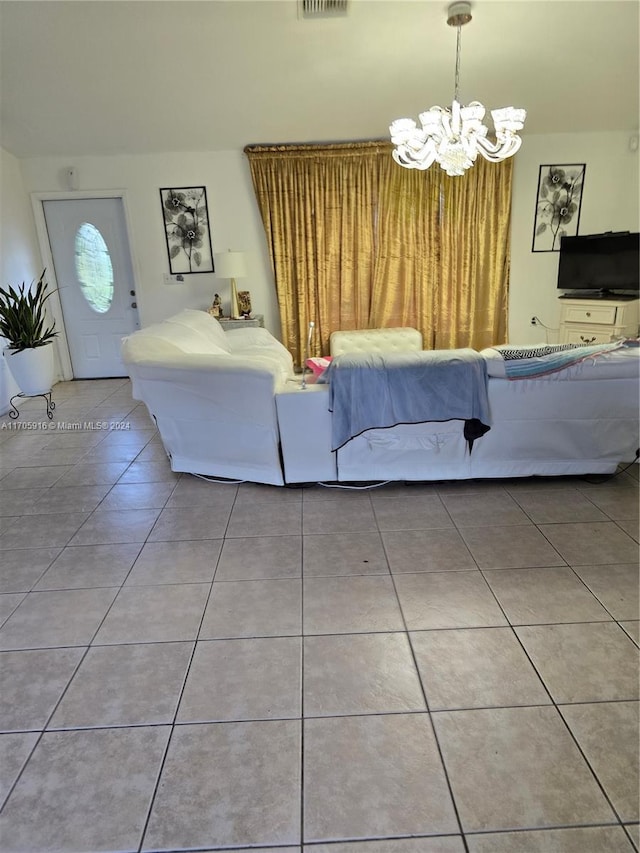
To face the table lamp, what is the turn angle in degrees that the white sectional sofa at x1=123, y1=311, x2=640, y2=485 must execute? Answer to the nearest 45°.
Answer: approximately 45° to its left

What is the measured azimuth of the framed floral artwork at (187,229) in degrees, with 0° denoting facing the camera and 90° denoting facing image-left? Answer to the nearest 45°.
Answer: approximately 0°

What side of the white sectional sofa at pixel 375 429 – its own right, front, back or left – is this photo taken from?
back

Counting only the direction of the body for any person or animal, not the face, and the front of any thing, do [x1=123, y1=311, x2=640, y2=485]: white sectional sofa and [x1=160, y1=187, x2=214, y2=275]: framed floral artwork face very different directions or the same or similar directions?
very different directions

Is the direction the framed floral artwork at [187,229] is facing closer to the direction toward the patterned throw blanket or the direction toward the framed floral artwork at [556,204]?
the patterned throw blanket

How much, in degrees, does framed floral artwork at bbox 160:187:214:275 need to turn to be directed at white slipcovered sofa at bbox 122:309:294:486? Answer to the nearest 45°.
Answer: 0° — it already faces it

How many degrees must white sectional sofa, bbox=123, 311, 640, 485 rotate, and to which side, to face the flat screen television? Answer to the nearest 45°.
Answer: approximately 45° to its right

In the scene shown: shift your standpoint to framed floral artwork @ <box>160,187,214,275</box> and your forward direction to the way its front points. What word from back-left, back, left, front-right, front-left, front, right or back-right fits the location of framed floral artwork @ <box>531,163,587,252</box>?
left

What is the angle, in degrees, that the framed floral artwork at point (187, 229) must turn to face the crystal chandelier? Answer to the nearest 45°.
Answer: approximately 45° to its left

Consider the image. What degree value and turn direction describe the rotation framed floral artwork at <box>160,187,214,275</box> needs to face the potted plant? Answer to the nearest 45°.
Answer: approximately 45° to its right

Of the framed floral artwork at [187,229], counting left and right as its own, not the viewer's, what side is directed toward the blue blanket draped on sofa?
front

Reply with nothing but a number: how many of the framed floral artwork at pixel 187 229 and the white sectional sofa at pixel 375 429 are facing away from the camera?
1

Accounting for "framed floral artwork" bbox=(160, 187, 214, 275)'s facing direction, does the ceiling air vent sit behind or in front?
in front
